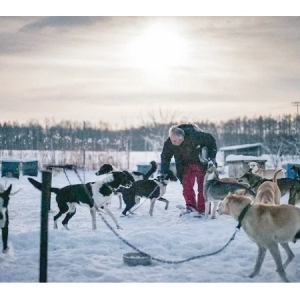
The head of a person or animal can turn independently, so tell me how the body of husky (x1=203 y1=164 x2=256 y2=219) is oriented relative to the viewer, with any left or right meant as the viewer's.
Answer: facing to the left of the viewer

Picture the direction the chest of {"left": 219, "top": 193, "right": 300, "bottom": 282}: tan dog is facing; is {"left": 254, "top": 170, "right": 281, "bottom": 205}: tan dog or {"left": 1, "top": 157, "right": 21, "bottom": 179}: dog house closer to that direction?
the dog house

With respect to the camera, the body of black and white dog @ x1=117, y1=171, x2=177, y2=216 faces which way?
to the viewer's right

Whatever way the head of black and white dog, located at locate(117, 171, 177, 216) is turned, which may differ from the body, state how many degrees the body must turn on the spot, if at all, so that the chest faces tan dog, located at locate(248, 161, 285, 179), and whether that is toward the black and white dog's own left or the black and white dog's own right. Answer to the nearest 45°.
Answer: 0° — it already faces it

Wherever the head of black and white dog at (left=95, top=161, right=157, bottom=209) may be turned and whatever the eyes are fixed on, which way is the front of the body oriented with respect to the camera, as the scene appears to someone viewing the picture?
to the viewer's left

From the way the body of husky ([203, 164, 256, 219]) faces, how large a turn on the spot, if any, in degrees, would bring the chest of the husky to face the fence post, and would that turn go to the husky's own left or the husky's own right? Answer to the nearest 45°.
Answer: approximately 45° to the husky's own left

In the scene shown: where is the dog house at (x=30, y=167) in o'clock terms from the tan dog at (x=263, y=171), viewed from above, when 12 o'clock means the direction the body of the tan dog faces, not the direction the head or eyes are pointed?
The dog house is roughly at 11 o'clock from the tan dog.

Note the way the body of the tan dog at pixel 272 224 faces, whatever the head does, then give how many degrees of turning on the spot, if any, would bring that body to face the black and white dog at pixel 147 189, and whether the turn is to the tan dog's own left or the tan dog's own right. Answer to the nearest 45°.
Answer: approximately 45° to the tan dog's own right

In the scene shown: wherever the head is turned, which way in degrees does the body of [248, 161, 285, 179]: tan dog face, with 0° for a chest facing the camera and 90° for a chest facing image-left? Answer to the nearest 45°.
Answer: approximately 90°

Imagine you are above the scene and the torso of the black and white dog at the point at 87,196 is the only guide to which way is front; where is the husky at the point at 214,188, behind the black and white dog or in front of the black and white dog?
in front

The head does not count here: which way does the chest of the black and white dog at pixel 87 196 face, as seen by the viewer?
to the viewer's right

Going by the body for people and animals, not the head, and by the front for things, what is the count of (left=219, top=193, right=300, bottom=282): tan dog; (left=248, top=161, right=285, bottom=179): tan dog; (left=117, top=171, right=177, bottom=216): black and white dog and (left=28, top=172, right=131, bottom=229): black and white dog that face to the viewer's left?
2

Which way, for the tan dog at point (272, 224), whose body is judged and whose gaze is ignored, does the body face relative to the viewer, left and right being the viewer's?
facing to the left of the viewer

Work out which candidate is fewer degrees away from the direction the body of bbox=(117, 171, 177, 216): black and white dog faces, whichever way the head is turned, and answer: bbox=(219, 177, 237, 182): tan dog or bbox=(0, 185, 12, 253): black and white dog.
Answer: the tan dog
